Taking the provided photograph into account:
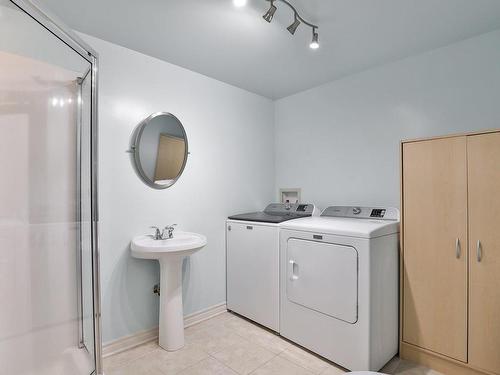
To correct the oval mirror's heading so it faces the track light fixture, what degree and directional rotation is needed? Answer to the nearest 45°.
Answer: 0° — it already faces it

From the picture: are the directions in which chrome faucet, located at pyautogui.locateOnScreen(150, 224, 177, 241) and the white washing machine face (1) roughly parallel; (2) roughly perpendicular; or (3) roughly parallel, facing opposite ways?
roughly perpendicular

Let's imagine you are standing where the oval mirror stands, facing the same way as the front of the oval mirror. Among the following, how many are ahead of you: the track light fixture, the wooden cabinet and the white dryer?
3

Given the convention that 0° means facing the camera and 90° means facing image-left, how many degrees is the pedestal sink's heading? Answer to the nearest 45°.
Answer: approximately 315°

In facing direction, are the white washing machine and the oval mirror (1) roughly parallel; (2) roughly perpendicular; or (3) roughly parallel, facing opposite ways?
roughly perpendicular

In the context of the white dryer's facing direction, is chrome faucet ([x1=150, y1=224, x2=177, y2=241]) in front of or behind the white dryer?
in front

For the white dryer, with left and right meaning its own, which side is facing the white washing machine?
right

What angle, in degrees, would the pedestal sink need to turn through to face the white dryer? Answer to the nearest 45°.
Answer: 0° — it already faces it

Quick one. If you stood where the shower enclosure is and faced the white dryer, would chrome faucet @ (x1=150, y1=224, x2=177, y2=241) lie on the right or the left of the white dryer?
left

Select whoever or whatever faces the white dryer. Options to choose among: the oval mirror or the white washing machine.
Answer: the oval mirror

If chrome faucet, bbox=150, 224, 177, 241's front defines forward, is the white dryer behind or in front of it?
in front

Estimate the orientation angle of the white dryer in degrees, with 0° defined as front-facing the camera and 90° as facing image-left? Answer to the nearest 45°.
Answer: approximately 45°
